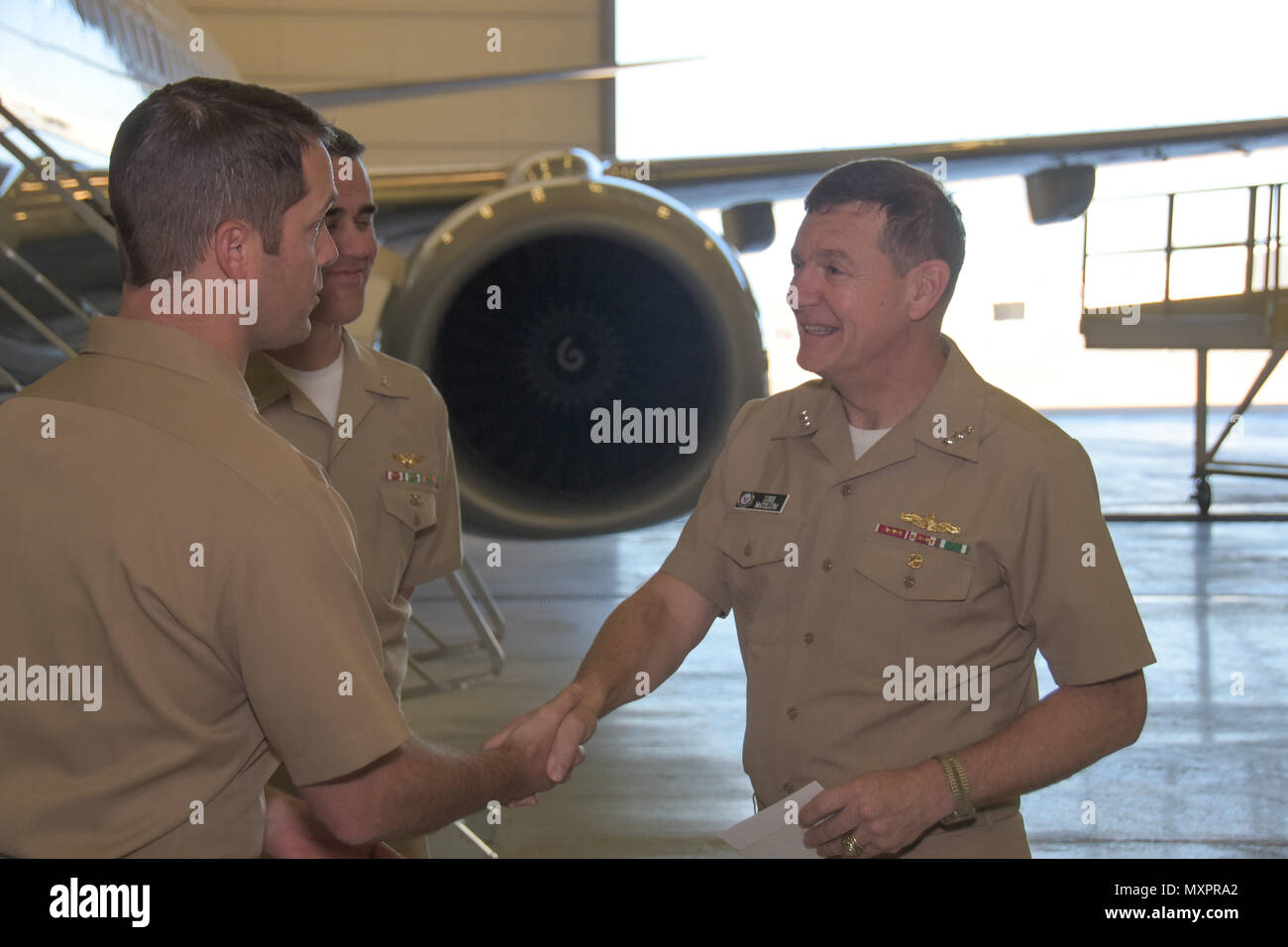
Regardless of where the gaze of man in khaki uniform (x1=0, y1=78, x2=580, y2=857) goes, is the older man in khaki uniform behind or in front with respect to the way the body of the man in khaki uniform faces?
in front

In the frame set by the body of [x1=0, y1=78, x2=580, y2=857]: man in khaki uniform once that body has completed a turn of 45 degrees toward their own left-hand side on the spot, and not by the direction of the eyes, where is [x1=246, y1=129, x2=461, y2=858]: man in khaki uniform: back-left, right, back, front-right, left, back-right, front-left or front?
front

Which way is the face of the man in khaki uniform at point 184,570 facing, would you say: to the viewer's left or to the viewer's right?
to the viewer's right

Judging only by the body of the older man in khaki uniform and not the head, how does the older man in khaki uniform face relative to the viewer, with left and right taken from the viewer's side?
facing the viewer and to the left of the viewer

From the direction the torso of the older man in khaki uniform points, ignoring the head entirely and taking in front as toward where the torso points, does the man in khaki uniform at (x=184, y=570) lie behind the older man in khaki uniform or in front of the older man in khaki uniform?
in front

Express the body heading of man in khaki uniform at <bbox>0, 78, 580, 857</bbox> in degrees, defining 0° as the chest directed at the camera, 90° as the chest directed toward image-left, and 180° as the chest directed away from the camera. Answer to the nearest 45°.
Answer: approximately 225°

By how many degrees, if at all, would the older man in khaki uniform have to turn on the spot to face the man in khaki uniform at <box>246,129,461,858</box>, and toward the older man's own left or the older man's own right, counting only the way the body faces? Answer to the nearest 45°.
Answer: approximately 90° to the older man's own right
